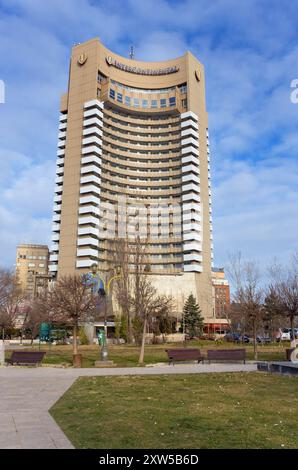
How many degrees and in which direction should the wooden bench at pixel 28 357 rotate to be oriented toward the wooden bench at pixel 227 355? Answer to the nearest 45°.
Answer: approximately 90° to its left

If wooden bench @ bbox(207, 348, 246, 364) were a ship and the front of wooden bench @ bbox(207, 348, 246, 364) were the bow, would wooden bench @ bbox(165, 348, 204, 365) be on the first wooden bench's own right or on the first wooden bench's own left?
on the first wooden bench's own right

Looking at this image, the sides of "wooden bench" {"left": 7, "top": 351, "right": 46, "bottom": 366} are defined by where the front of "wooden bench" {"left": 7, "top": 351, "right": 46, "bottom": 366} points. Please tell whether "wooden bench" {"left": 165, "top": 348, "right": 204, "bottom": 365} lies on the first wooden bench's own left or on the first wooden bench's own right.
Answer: on the first wooden bench's own left

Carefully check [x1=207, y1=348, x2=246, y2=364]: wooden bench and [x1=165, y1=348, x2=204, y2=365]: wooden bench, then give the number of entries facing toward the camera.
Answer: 2

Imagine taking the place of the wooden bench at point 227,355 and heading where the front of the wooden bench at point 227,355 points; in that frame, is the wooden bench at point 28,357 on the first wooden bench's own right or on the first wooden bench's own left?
on the first wooden bench's own right

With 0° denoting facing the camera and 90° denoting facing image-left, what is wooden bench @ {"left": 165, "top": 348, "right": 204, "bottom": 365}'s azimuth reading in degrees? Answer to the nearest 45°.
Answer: approximately 0°

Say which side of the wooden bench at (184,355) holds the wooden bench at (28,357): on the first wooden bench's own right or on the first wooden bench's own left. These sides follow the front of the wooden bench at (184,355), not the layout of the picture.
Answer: on the first wooden bench's own right
